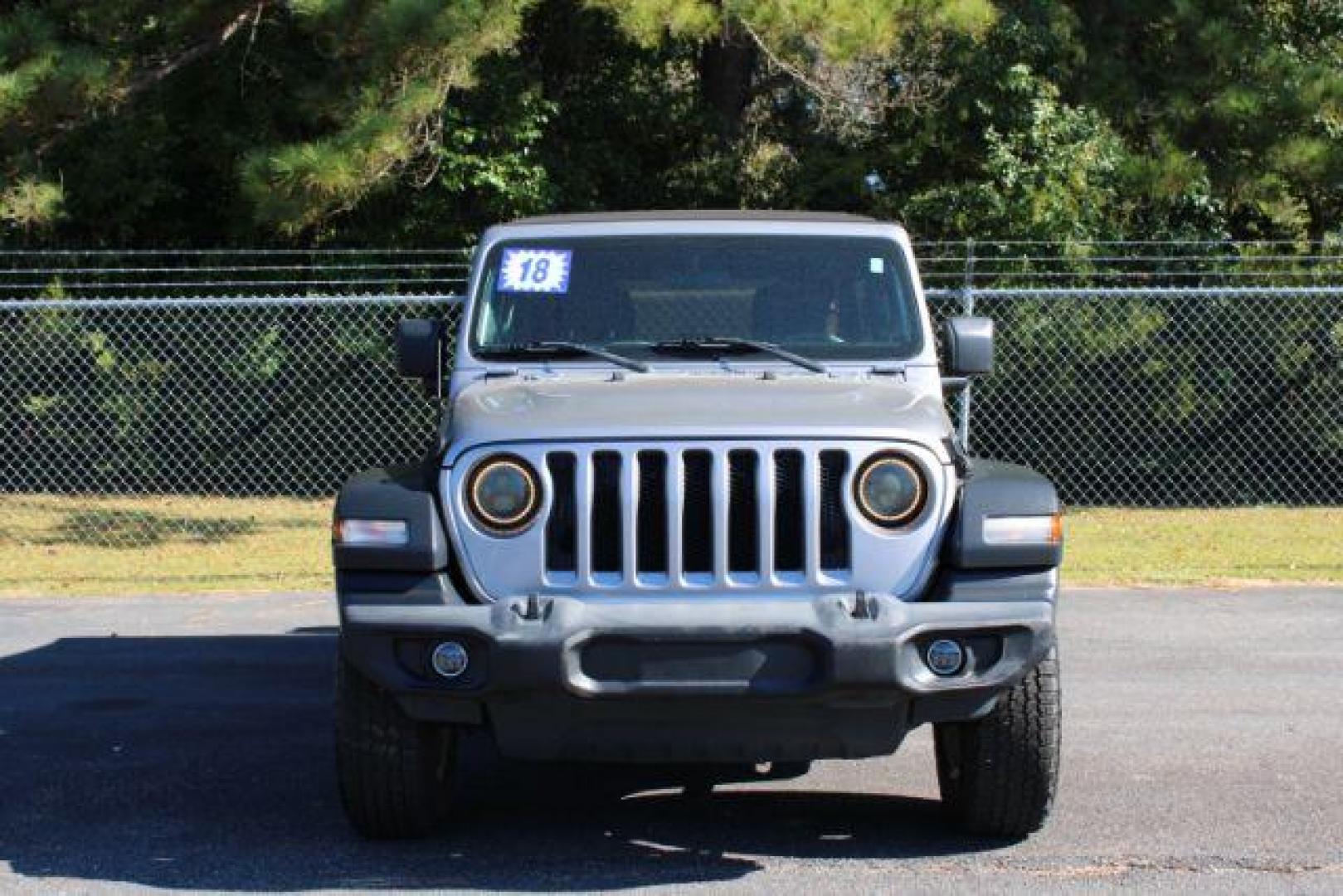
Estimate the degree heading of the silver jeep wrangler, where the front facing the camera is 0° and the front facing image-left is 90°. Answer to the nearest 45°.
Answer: approximately 0°

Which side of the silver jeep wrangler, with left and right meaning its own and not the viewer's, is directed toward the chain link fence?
back
